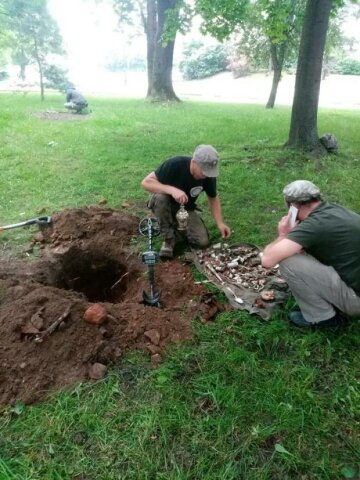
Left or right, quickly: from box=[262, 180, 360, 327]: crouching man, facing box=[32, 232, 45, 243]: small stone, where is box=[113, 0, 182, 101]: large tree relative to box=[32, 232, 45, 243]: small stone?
right

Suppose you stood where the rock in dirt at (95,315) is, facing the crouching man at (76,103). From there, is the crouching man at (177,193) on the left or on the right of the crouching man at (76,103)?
right

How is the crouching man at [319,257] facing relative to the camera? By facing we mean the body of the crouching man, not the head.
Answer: to the viewer's left

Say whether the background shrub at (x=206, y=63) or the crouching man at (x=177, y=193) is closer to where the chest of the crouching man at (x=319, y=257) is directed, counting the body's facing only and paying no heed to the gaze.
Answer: the crouching man

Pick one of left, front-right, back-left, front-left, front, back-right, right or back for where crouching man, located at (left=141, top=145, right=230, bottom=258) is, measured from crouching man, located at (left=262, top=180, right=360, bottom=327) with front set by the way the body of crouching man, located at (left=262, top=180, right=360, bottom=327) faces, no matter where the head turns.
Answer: front-right

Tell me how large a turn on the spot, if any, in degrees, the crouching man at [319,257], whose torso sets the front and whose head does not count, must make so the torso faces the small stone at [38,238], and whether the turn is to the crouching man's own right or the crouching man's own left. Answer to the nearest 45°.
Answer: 0° — they already face it

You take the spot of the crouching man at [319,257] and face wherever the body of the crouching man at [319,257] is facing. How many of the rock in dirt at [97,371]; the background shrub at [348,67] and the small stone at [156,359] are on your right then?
1

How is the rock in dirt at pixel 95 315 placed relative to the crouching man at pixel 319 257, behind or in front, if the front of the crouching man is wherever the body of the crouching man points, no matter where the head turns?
in front

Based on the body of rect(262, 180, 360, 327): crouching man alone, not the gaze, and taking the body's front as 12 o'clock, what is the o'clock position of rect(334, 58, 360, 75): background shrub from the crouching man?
The background shrub is roughly at 3 o'clock from the crouching man.

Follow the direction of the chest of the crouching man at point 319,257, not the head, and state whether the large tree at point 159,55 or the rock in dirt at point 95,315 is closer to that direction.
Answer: the rock in dirt

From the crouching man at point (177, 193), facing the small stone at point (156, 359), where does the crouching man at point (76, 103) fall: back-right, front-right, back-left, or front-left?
back-right

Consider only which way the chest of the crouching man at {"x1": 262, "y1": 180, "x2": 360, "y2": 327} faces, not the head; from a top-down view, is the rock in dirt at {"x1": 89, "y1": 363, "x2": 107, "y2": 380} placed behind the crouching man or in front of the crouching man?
in front

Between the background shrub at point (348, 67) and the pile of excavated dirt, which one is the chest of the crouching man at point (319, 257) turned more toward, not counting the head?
the pile of excavated dirt

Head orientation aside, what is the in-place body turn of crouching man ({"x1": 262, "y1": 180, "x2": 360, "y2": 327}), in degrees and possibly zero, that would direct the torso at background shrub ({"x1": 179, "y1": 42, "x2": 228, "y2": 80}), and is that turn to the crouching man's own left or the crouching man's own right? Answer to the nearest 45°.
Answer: approximately 90° to the crouching man's own right
